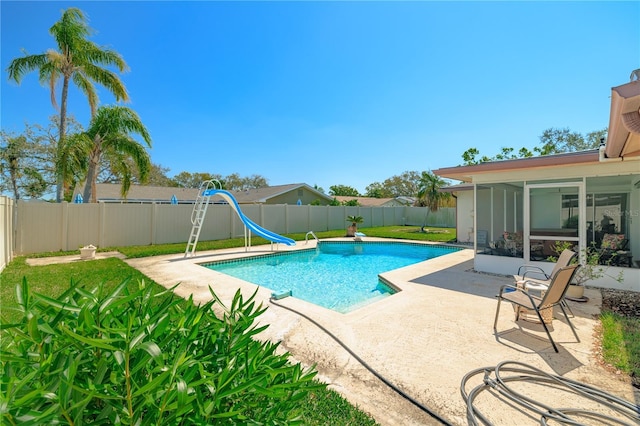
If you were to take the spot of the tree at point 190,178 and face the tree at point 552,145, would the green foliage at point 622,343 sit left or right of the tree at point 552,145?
right

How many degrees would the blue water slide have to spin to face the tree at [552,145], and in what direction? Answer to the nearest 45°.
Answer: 0° — it already faces it

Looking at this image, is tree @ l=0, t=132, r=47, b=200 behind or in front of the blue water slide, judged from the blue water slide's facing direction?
behind

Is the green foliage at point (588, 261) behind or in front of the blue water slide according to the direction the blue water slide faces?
in front

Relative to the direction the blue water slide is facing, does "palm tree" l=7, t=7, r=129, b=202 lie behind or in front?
behind

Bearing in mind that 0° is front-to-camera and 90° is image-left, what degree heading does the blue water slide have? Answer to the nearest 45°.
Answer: approximately 270°

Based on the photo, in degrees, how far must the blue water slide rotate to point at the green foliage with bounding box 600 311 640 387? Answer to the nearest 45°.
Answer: approximately 45° to its right

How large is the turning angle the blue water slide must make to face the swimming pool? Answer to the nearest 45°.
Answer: approximately 45° to its right

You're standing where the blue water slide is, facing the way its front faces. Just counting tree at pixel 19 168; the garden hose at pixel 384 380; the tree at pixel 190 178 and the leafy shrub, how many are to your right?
2

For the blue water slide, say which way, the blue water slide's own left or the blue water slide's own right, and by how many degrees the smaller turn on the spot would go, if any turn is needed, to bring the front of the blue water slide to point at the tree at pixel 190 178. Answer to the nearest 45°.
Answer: approximately 90° to the blue water slide's own left

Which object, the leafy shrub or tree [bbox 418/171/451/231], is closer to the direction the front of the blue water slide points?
the tree

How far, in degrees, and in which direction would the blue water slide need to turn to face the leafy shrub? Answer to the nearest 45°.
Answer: approximately 90° to its right

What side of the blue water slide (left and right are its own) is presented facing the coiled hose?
right
